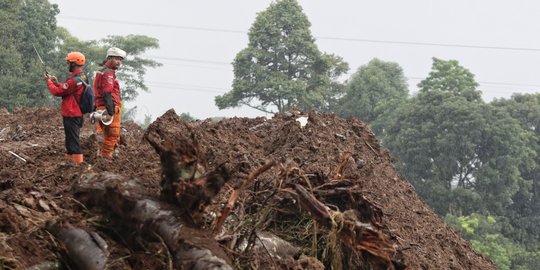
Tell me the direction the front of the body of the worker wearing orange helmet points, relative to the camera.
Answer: to the viewer's left

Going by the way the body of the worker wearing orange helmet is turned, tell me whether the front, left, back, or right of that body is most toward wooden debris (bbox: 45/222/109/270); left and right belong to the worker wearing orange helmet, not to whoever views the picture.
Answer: left
